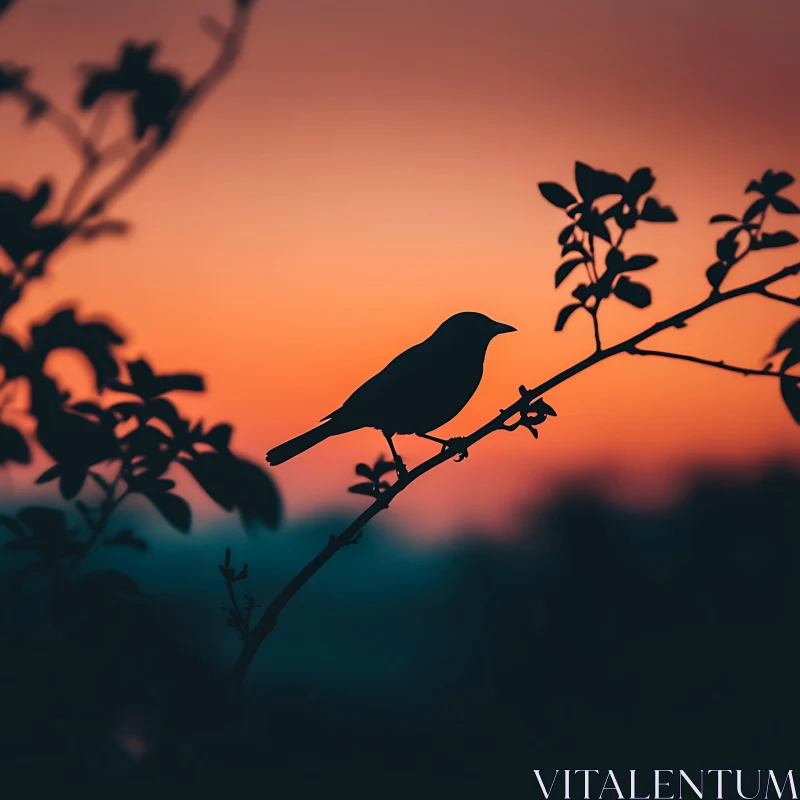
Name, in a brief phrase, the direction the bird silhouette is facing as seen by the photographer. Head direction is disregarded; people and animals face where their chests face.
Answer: facing to the right of the viewer
